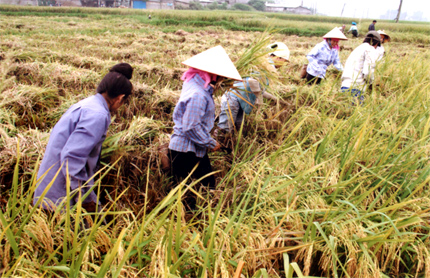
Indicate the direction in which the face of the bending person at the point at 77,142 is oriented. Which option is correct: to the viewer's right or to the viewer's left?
to the viewer's right

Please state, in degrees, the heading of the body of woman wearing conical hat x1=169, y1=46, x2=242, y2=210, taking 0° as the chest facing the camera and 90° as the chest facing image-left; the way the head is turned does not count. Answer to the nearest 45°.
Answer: approximately 270°

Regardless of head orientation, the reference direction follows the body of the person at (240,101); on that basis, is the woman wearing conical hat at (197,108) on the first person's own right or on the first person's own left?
on the first person's own right

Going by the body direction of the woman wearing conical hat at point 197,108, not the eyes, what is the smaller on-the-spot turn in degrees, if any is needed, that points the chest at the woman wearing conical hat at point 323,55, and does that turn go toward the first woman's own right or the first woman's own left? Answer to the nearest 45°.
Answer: approximately 45° to the first woman's own left

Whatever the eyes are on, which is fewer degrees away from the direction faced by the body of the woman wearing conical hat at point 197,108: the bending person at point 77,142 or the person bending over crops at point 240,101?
the person bending over crops

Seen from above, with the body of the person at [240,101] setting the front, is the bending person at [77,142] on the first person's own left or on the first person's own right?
on the first person's own right
